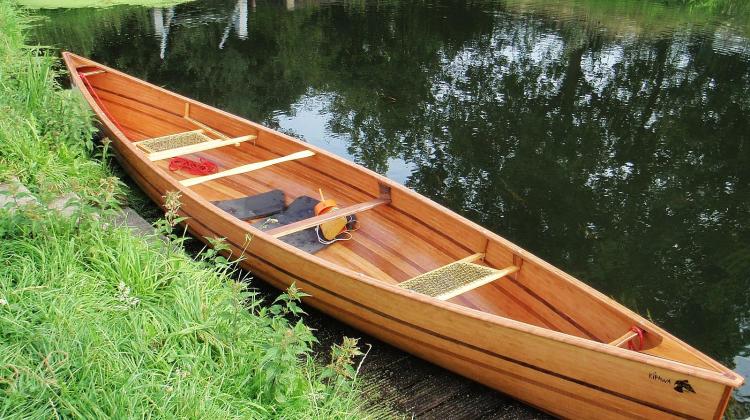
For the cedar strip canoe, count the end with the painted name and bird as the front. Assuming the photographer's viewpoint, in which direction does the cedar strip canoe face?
facing the viewer and to the right of the viewer
